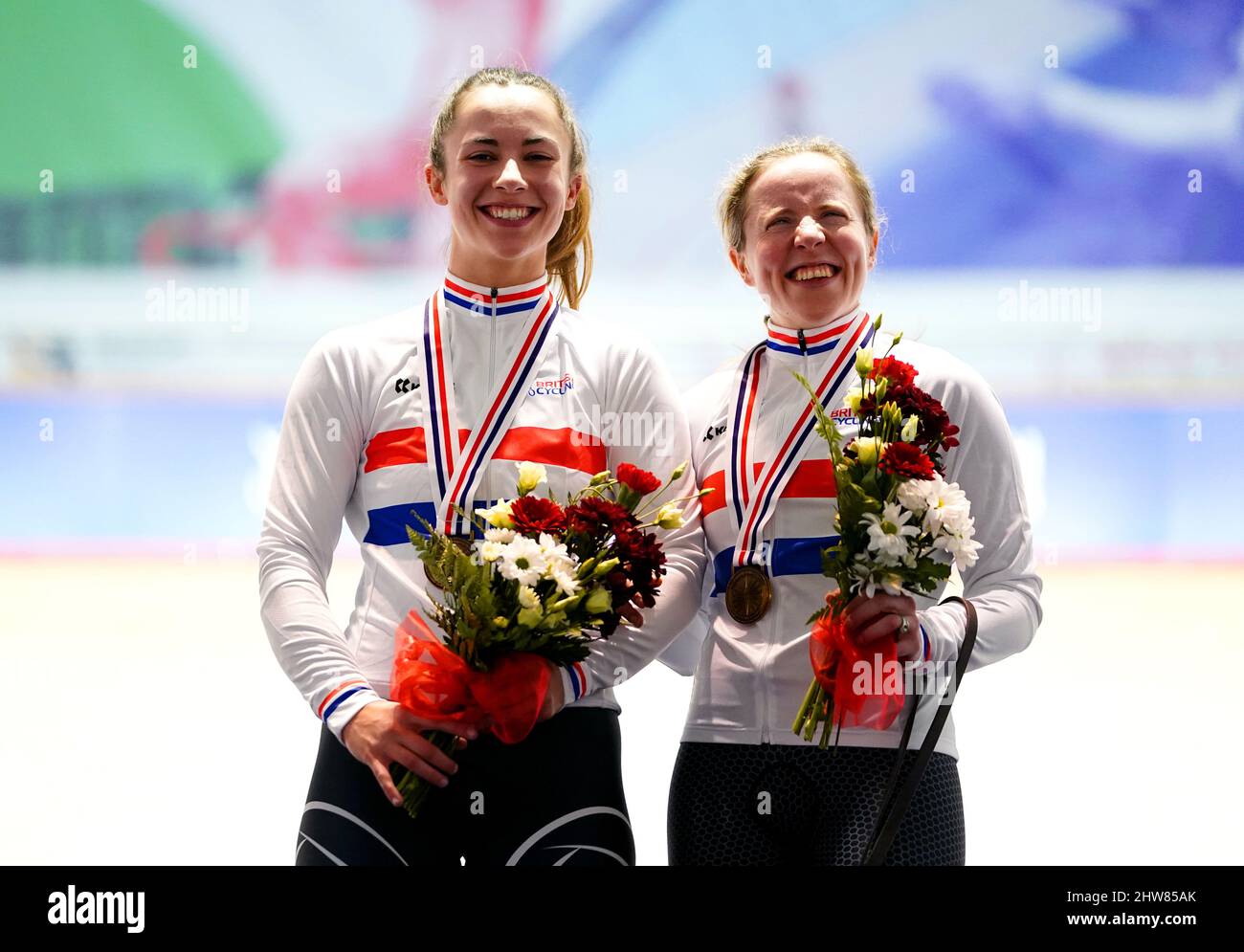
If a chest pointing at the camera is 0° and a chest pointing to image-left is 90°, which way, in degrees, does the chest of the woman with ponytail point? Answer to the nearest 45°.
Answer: approximately 0°

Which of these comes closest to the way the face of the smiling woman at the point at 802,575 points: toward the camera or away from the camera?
toward the camera

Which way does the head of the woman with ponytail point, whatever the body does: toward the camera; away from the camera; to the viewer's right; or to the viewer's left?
toward the camera

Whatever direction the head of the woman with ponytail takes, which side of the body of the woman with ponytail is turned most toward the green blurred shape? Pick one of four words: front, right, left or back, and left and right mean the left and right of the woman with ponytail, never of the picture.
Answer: back
